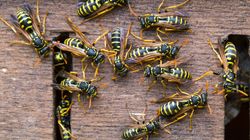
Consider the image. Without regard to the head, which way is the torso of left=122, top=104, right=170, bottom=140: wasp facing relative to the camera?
to the viewer's right

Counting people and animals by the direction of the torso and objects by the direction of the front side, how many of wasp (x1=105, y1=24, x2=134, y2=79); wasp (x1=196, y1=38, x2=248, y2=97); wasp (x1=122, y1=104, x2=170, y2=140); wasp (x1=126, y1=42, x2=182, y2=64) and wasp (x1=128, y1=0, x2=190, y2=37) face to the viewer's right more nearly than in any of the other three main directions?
2

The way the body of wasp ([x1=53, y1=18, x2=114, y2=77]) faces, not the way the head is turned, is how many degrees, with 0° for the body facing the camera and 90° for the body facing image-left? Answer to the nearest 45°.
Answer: approximately 315°

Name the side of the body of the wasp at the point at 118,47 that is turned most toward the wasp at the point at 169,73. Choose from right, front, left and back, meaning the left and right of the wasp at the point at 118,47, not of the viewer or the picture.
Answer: left

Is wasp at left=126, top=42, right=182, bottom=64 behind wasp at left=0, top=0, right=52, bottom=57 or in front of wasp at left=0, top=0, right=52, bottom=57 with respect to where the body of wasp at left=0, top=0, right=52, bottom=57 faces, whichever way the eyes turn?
in front

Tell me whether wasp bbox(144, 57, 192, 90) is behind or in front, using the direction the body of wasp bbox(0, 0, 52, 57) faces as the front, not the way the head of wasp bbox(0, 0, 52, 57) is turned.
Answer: in front
